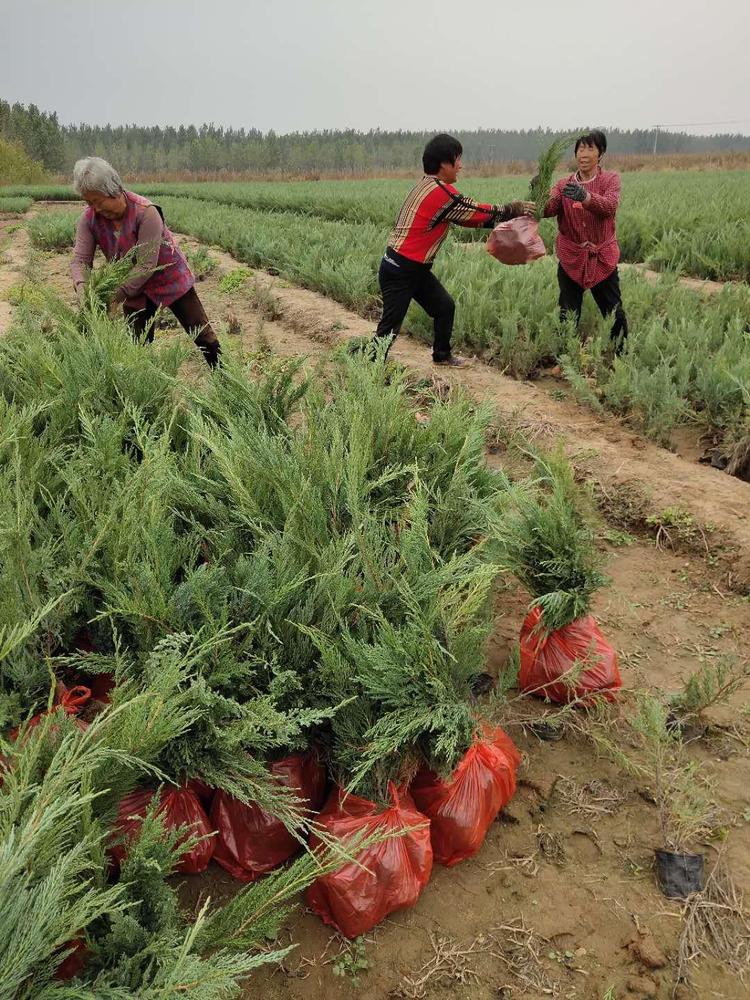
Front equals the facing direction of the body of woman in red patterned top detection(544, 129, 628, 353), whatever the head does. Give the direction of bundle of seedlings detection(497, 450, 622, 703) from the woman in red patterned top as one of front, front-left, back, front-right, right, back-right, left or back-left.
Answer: front

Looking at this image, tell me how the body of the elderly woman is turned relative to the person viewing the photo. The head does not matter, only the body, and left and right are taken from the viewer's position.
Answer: facing the viewer and to the left of the viewer

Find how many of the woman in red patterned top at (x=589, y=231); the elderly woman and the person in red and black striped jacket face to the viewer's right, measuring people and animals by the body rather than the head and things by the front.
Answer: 1

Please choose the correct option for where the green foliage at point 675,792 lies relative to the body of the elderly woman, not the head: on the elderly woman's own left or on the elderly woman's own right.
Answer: on the elderly woman's own left

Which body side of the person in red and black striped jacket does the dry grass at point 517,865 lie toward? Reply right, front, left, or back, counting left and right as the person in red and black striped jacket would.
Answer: right

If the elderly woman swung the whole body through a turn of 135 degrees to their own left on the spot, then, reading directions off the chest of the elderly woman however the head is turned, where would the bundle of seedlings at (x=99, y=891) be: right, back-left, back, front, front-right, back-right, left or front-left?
right

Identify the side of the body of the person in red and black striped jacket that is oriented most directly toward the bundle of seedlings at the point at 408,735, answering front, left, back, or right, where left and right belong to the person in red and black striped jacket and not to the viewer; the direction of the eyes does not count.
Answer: right

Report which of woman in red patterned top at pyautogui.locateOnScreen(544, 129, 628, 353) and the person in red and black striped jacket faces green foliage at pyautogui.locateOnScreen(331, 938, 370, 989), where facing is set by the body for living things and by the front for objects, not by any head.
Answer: the woman in red patterned top

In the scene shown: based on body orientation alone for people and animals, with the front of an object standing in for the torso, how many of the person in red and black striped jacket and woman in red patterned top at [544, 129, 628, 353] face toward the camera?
1

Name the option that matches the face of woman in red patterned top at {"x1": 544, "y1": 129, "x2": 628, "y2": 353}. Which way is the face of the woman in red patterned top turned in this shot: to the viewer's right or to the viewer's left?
to the viewer's left

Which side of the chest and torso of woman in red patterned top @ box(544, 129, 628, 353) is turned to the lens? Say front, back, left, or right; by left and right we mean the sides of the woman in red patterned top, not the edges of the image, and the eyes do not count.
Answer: front

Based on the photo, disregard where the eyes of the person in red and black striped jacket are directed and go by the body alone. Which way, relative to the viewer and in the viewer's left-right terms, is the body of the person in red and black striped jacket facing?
facing to the right of the viewer
